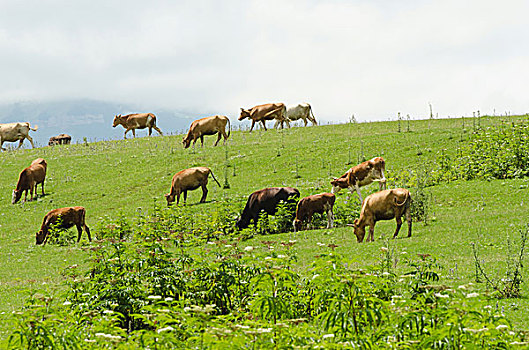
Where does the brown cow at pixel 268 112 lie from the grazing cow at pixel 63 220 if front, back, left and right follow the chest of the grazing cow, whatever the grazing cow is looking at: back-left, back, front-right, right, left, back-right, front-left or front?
back-right

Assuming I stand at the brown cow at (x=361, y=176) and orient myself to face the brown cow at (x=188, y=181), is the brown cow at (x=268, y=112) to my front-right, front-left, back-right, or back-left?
front-right

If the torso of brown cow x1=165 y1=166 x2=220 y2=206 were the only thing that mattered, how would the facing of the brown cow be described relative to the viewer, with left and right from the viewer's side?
facing to the left of the viewer

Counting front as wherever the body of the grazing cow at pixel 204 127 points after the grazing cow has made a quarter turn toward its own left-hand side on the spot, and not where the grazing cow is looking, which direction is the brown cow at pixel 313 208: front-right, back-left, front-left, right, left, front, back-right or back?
front

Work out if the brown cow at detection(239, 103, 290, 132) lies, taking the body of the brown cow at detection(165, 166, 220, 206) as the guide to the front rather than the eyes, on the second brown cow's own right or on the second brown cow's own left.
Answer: on the second brown cow's own right

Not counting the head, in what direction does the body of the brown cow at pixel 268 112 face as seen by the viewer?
to the viewer's left

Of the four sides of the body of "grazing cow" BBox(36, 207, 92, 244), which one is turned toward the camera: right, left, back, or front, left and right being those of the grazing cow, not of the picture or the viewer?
left

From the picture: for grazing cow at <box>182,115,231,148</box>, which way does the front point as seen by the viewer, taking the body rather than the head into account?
to the viewer's left

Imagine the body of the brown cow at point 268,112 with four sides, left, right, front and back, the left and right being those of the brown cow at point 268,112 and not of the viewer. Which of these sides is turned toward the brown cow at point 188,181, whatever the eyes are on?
left

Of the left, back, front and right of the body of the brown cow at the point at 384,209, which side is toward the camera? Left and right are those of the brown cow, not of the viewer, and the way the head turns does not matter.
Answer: left

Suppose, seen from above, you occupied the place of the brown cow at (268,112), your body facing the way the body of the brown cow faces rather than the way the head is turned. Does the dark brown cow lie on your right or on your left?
on your left

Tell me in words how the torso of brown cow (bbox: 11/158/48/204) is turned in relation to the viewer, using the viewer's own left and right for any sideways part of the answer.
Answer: facing the viewer and to the left of the viewer

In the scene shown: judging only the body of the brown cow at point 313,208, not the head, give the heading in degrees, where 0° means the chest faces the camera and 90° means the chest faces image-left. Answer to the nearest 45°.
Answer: approximately 90°

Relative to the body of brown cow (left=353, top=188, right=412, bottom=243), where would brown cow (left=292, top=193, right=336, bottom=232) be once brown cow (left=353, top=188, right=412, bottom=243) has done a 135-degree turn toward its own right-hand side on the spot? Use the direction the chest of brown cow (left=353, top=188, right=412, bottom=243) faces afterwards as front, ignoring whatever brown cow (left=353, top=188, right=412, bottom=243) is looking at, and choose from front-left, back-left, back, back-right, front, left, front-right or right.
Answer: left

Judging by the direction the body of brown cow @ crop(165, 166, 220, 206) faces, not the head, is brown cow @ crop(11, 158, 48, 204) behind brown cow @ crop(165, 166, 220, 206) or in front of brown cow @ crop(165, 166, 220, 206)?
in front

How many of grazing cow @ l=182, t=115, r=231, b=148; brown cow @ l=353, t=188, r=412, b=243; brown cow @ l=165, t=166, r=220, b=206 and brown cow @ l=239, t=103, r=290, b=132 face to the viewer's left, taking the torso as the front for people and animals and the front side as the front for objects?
4

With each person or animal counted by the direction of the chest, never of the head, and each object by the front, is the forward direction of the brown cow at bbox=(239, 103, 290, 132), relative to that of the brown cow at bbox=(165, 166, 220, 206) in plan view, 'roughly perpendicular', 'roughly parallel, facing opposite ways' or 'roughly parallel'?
roughly parallel
